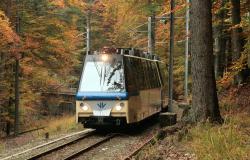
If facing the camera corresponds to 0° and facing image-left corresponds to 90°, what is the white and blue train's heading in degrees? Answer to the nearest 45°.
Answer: approximately 45°
